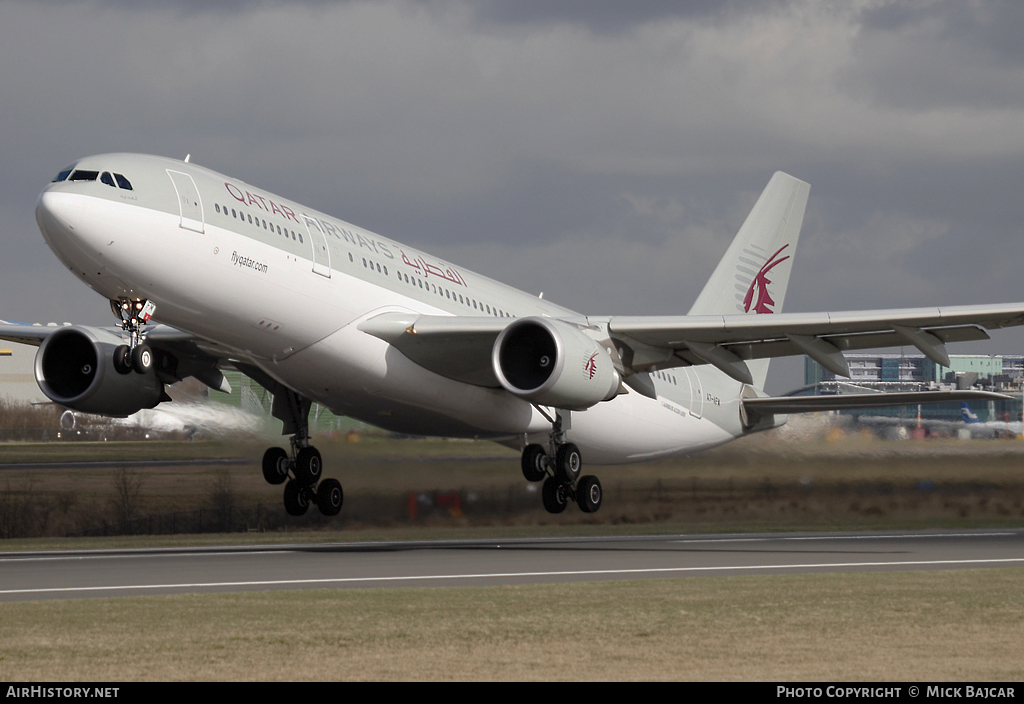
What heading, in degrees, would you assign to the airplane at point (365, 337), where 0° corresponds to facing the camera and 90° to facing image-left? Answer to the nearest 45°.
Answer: approximately 45°

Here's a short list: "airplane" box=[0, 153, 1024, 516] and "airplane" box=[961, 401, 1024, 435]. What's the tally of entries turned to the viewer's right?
1

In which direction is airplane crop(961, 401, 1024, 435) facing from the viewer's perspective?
to the viewer's right

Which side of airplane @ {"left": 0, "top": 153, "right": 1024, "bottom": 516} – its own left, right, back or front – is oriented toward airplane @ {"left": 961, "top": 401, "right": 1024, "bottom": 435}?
back

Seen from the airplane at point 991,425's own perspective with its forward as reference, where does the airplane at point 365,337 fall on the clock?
the airplane at point 365,337 is roughly at 4 o'clock from the airplane at point 991,425.

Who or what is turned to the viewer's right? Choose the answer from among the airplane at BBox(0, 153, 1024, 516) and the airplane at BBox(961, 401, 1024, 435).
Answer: the airplane at BBox(961, 401, 1024, 435)
